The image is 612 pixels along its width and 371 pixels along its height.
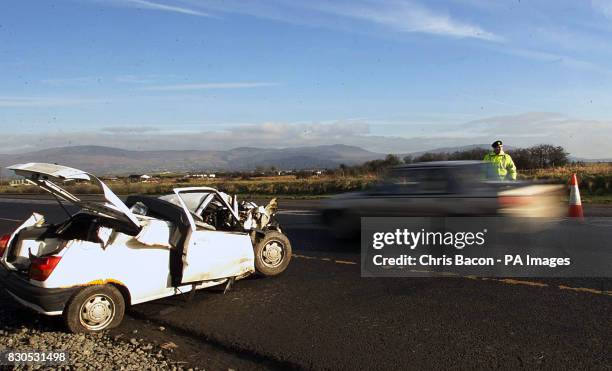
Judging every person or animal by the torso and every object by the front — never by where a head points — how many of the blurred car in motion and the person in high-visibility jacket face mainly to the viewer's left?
1

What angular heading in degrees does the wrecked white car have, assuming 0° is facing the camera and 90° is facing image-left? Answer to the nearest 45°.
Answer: approximately 225°

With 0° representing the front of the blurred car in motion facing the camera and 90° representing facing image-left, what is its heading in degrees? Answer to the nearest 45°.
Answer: approximately 90°

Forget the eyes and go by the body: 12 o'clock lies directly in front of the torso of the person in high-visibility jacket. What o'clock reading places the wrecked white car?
The wrecked white car is roughly at 1 o'clock from the person in high-visibility jacket.

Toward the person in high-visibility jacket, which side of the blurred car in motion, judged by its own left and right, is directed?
right

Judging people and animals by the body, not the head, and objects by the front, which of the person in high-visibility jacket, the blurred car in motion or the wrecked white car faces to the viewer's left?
the blurred car in motion

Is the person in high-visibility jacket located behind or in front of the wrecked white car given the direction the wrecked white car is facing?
in front

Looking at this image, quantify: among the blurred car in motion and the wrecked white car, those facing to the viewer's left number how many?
1

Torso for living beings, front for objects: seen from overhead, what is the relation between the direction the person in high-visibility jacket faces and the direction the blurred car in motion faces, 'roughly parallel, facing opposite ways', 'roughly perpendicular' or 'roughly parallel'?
roughly perpendicular

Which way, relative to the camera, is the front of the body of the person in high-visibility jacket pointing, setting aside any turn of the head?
toward the camera

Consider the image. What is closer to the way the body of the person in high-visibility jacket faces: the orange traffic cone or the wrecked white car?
the wrecked white car

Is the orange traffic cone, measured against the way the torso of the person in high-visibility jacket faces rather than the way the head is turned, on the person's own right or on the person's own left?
on the person's own left

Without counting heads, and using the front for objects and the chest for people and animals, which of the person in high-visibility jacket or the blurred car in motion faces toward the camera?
the person in high-visibility jacket

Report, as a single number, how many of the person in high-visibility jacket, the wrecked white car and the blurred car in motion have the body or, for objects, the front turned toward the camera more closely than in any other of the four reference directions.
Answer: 1

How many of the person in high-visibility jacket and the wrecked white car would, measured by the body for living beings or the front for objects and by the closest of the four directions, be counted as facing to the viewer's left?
0

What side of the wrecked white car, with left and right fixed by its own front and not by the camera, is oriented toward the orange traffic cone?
front
